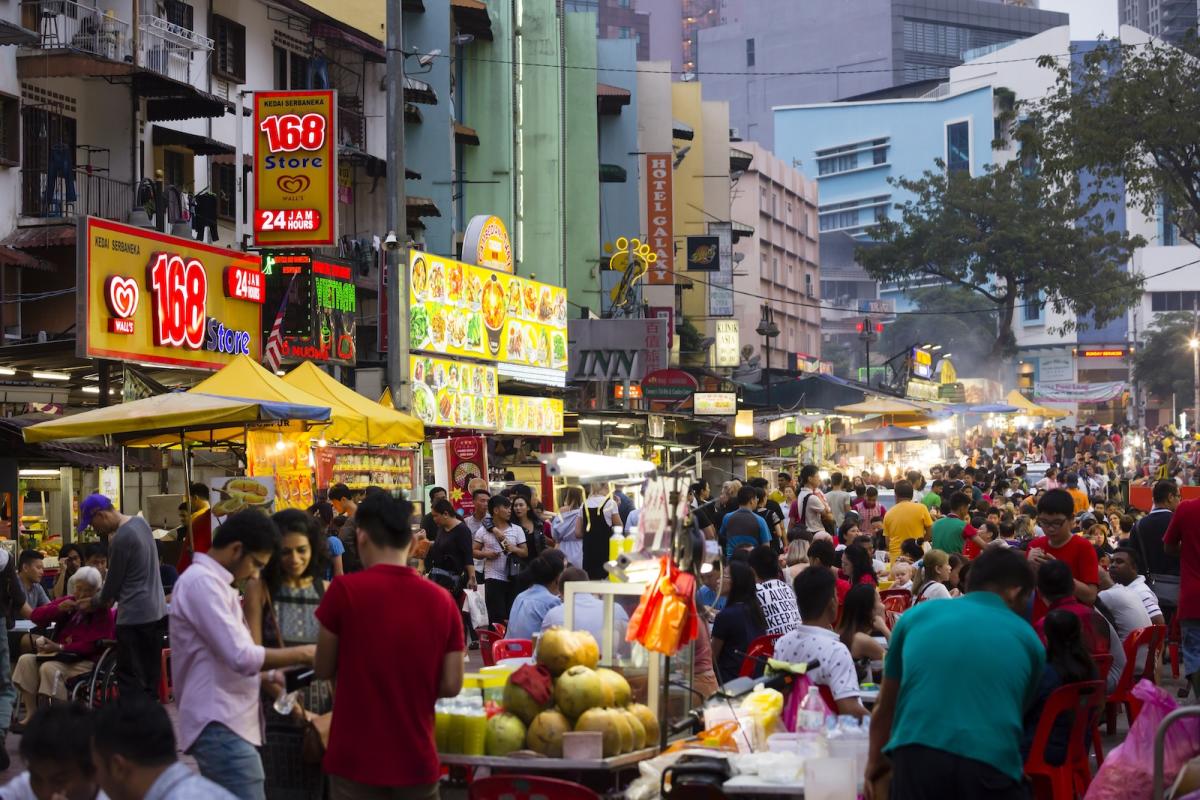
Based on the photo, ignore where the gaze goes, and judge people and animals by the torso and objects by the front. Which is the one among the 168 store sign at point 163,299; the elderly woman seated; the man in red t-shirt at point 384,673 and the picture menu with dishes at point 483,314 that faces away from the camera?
the man in red t-shirt

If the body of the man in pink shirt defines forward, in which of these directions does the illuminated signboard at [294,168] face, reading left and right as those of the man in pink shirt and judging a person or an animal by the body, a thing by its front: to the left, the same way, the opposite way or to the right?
to the right

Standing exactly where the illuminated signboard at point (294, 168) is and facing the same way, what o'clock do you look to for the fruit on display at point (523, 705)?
The fruit on display is roughly at 12 o'clock from the illuminated signboard.

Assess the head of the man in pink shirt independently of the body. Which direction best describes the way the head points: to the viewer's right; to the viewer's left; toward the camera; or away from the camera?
to the viewer's right

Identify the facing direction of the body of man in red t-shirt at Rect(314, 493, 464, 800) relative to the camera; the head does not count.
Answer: away from the camera

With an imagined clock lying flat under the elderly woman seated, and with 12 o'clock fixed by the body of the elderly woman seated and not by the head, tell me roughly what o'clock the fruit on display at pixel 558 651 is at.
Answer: The fruit on display is roughly at 10 o'clock from the elderly woman seated.

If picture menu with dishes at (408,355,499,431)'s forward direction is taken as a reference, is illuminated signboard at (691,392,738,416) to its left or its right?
on its left

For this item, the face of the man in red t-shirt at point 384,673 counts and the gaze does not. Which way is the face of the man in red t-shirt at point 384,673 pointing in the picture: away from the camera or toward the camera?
away from the camera

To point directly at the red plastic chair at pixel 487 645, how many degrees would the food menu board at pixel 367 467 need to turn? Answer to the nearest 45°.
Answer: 0° — it already faces it
